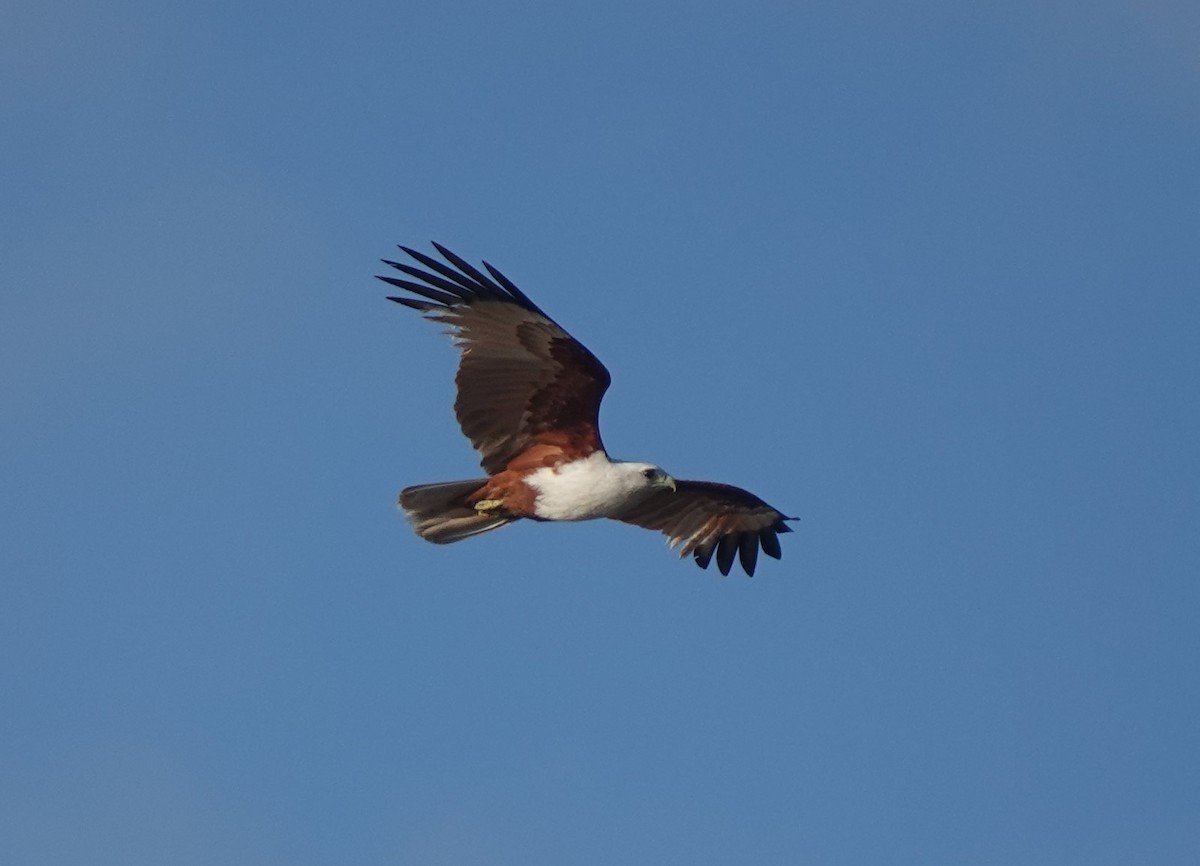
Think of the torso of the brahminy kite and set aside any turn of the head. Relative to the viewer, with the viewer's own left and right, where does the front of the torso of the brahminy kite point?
facing to the right of the viewer
